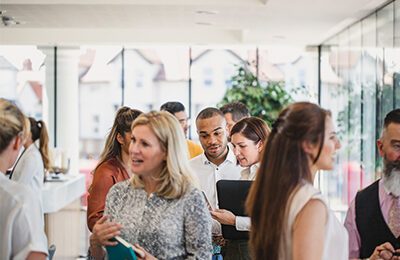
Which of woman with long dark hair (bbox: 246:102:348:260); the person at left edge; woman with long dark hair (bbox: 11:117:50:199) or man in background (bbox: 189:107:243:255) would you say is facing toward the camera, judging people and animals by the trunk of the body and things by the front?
the man in background

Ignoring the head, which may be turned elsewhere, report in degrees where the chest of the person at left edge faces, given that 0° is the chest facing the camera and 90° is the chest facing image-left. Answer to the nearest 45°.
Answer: approximately 225°

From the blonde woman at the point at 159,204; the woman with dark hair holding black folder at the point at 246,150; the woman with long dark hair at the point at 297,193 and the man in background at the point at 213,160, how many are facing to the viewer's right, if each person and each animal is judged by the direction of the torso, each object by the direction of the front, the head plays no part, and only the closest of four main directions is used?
1

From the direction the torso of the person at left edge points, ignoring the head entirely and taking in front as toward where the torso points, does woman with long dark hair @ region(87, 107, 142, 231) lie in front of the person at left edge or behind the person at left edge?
in front

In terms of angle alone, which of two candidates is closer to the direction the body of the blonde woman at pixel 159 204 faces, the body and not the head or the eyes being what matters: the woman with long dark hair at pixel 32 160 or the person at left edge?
the person at left edge

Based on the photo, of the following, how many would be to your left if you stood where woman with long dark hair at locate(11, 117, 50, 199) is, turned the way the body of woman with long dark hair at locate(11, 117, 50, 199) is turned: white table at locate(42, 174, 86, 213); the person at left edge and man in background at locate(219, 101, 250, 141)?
1

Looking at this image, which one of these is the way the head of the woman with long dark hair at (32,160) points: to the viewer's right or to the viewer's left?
to the viewer's left

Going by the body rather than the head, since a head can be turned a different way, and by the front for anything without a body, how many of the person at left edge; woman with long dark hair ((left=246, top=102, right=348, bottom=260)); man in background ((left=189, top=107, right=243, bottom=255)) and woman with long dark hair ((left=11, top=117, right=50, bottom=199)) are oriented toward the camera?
1

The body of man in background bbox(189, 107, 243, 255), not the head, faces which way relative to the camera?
toward the camera

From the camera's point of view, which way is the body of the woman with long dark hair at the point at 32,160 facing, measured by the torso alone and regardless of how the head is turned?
to the viewer's left

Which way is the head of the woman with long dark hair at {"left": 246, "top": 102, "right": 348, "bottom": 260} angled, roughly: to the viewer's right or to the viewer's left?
to the viewer's right

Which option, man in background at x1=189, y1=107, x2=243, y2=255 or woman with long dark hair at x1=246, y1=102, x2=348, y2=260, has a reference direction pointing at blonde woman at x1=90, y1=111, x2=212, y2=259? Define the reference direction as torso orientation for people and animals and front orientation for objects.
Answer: the man in background

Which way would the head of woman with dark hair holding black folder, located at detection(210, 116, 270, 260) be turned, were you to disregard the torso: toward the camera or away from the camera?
toward the camera

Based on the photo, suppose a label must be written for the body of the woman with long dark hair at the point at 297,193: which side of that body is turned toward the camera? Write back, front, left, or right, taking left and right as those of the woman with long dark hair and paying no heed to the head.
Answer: right
